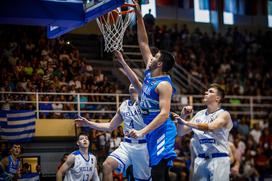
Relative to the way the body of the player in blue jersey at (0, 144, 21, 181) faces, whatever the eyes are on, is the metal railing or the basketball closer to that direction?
the basketball

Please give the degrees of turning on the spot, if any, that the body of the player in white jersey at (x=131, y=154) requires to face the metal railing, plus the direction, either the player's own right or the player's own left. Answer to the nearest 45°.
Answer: approximately 180°

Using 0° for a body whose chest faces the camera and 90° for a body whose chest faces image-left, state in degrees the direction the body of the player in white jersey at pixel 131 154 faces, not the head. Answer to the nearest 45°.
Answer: approximately 0°

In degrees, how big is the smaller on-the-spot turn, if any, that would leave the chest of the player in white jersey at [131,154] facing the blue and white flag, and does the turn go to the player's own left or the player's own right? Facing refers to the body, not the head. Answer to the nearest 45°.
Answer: approximately 135° to the player's own right

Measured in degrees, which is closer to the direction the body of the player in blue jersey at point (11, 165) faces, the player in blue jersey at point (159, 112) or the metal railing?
the player in blue jersey

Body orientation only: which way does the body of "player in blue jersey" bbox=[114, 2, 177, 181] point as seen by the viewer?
to the viewer's left

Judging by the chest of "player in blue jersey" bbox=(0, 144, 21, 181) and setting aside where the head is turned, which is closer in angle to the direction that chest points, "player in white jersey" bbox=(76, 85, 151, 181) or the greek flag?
the player in white jersey
